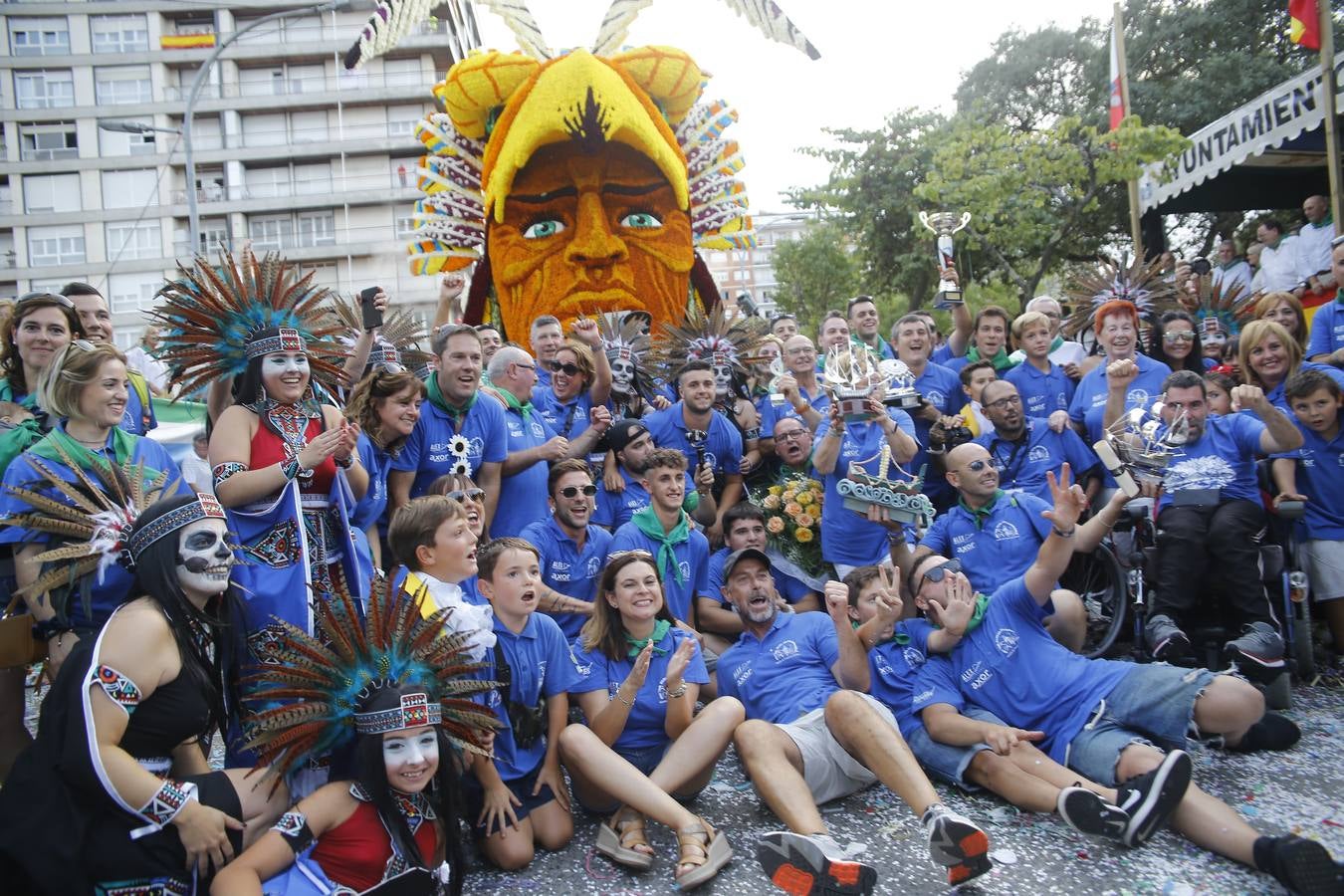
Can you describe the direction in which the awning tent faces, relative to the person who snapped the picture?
facing the viewer and to the left of the viewer

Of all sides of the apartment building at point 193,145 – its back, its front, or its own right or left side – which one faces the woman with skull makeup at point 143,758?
front

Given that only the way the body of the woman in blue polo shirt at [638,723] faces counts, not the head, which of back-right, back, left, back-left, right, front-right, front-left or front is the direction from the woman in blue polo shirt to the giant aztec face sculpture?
back

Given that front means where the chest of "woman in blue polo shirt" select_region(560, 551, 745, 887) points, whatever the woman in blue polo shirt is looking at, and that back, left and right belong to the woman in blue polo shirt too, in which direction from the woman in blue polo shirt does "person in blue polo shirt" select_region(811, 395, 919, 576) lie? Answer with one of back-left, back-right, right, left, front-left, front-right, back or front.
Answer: back-left

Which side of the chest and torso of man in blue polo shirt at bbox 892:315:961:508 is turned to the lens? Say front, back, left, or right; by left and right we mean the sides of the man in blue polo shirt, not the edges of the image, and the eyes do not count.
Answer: front

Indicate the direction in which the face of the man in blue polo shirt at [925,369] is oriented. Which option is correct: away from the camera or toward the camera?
toward the camera

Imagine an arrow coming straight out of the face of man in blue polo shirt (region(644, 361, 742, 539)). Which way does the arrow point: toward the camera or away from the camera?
toward the camera

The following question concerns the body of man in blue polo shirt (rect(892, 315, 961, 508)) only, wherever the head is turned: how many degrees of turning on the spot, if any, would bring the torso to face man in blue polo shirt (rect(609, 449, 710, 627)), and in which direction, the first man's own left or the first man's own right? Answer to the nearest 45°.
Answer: approximately 45° to the first man's own right

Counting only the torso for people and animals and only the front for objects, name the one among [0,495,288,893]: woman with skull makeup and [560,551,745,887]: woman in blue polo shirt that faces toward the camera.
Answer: the woman in blue polo shirt

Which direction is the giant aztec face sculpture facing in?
toward the camera

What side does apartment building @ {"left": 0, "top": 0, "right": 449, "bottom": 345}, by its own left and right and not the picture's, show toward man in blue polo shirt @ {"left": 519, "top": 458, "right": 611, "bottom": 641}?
front
